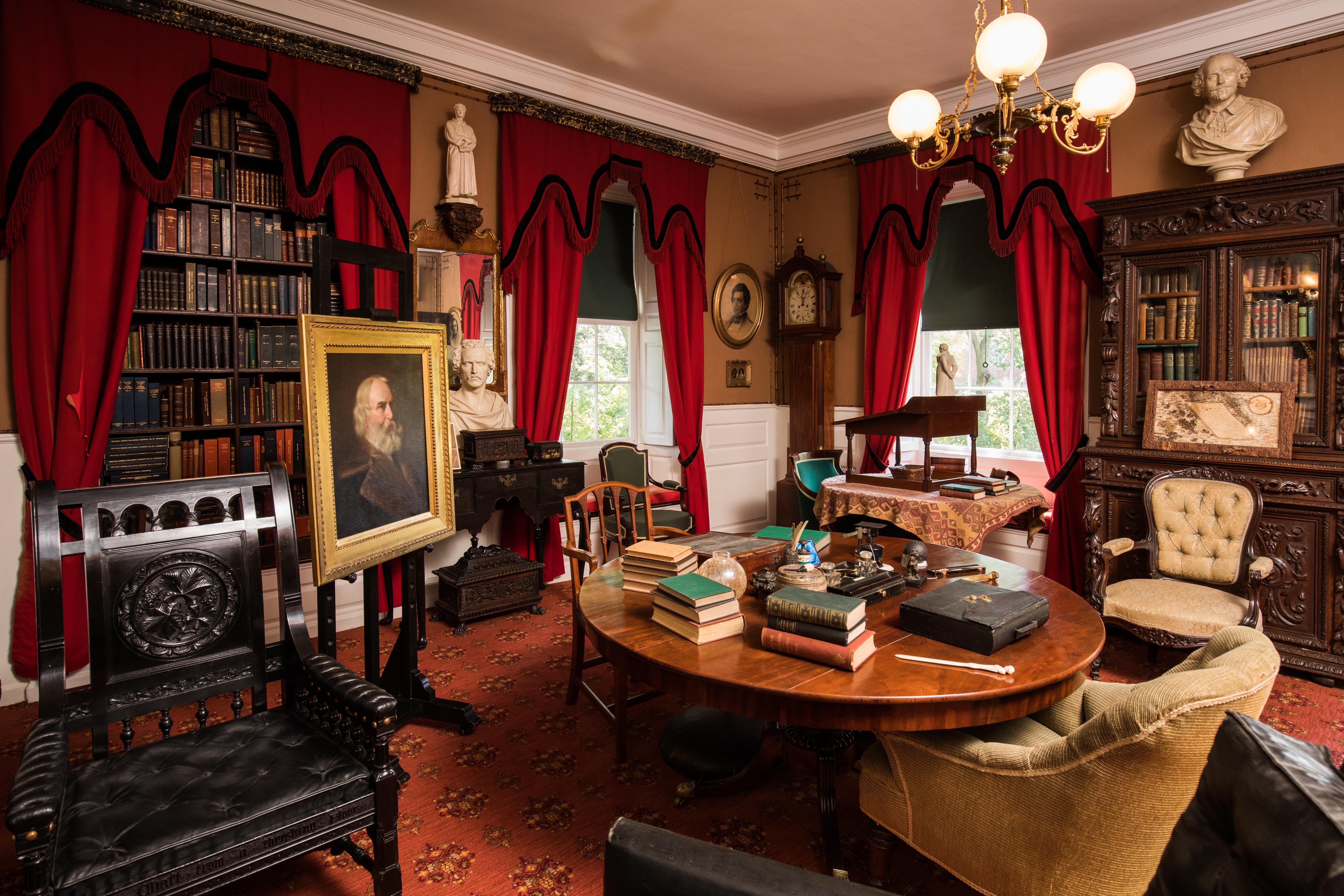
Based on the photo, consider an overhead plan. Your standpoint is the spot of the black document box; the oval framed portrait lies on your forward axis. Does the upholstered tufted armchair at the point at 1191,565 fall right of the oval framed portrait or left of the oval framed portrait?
right

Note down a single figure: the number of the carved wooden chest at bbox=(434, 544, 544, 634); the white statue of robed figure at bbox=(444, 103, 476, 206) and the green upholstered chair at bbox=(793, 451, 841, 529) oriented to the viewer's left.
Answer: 0

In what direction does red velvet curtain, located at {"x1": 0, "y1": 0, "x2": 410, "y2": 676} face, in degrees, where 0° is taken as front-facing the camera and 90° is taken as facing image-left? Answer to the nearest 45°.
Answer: approximately 315°

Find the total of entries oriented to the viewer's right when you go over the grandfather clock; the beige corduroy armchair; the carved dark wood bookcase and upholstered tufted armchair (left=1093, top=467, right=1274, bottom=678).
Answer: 0

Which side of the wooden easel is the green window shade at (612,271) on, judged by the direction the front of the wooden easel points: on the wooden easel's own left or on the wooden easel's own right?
on the wooden easel's own left

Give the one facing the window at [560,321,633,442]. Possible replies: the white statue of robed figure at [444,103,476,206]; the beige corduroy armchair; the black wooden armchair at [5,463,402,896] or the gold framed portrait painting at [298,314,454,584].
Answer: the beige corduroy armchair

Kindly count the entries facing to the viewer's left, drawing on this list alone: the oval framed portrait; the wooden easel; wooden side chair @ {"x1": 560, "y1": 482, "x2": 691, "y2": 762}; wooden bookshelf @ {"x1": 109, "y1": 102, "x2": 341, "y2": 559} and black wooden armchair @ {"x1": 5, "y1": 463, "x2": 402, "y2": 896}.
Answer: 0

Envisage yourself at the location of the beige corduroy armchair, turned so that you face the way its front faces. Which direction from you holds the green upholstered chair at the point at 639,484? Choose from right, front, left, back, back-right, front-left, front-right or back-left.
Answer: front

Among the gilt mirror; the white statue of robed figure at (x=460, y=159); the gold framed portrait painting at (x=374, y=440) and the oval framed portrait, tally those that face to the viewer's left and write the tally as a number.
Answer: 0

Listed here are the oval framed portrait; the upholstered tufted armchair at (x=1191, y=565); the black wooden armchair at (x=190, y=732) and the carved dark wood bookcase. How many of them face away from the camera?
0

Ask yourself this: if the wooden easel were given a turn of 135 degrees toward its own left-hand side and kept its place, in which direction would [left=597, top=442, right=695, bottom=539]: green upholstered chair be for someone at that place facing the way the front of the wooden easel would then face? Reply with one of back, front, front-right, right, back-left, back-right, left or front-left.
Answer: front-right

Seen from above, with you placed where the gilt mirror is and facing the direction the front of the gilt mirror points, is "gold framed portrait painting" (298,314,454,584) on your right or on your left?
on your right

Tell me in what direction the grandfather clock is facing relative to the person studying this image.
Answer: facing the viewer and to the left of the viewer

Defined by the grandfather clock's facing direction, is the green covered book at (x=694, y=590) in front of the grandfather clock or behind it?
in front

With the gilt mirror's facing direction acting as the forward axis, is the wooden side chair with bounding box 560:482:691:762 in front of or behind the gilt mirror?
in front
